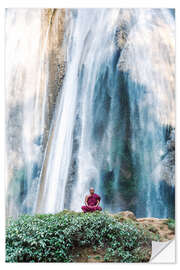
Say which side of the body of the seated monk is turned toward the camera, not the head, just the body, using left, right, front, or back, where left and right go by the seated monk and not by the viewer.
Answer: front
